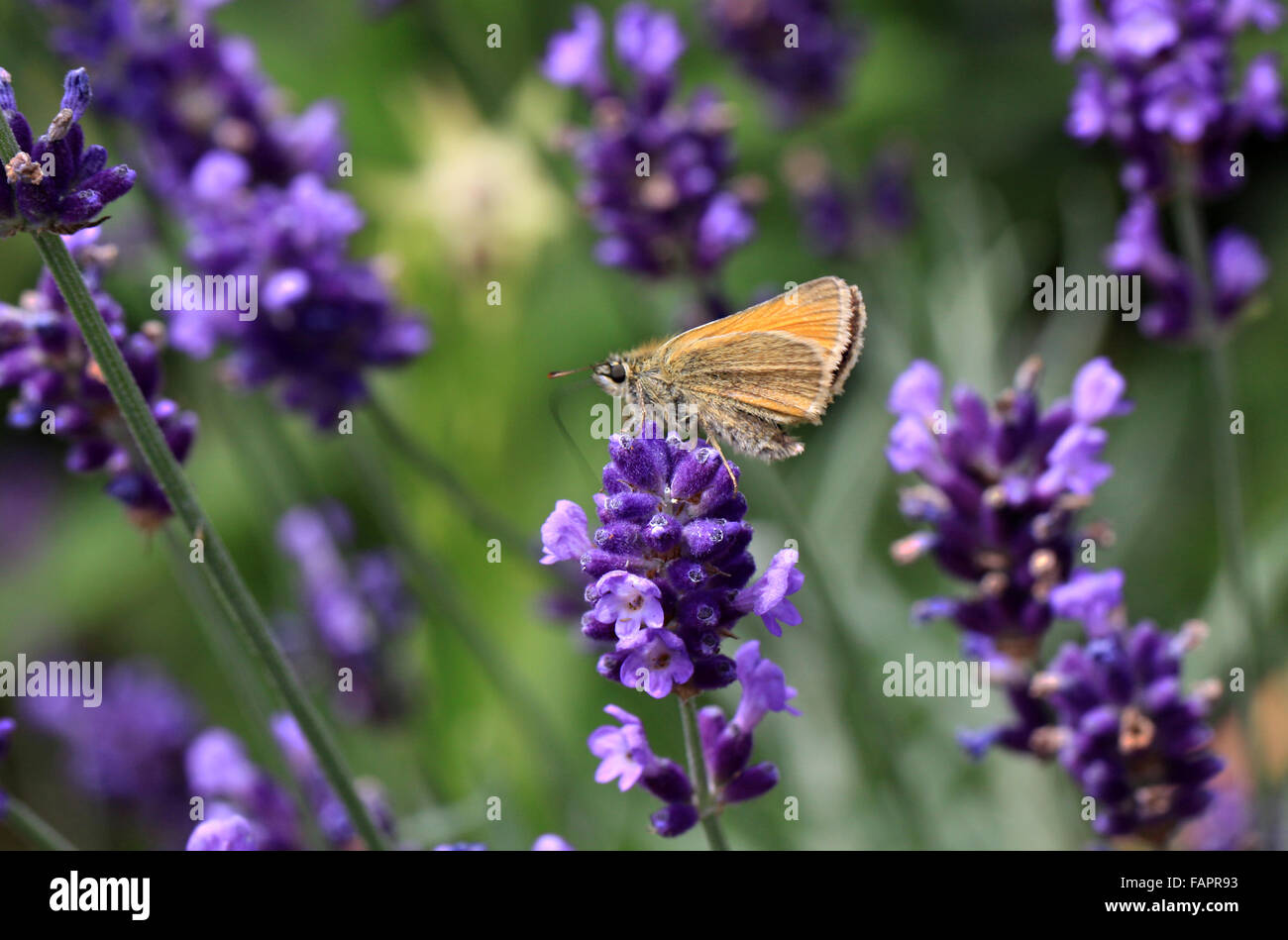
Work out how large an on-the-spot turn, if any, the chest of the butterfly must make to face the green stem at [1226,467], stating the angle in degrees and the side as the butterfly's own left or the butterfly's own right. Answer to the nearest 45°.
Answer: approximately 135° to the butterfly's own right

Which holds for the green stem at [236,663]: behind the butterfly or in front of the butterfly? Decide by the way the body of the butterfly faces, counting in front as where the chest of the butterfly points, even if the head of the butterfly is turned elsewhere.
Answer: in front

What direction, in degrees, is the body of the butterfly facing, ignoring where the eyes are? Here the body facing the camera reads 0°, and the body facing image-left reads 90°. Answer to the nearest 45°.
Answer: approximately 90°

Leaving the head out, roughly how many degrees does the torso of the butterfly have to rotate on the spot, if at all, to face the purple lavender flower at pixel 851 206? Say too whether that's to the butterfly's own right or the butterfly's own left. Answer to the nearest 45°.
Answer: approximately 90° to the butterfly's own right

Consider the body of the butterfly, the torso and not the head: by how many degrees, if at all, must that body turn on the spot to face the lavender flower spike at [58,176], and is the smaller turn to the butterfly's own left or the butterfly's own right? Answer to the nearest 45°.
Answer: approximately 45° to the butterfly's own left

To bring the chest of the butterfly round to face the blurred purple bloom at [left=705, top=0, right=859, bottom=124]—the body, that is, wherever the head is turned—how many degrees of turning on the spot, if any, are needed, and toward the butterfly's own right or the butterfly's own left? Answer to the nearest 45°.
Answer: approximately 90° to the butterfly's own right
